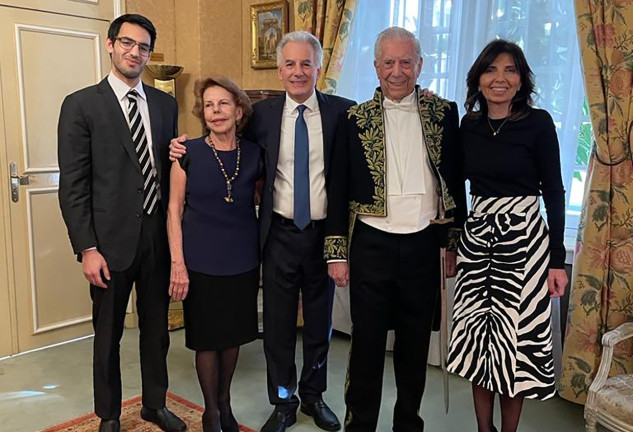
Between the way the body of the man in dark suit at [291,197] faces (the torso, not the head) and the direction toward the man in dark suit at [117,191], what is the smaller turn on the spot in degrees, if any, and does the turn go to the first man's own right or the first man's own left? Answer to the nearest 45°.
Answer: approximately 90° to the first man's own right

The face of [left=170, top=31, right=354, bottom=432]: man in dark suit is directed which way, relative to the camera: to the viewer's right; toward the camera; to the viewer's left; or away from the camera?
toward the camera

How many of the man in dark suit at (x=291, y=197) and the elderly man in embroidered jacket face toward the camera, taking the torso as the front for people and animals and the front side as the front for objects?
2

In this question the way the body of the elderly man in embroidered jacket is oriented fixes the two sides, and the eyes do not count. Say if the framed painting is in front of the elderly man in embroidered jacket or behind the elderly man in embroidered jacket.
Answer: behind

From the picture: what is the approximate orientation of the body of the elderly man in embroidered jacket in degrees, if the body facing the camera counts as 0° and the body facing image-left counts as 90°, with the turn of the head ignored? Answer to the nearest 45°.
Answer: approximately 0°

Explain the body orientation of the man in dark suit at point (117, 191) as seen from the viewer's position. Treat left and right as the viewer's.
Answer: facing the viewer and to the right of the viewer

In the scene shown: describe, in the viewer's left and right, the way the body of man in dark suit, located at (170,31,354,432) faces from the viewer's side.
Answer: facing the viewer

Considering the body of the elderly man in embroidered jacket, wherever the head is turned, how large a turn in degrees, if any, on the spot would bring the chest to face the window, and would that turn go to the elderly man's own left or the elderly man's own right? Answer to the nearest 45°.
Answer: approximately 135° to the elderly man's own left

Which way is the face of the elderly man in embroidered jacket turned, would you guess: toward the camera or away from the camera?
toward the camera

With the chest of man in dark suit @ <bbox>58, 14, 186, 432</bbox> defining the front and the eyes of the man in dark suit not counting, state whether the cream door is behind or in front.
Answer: behind
